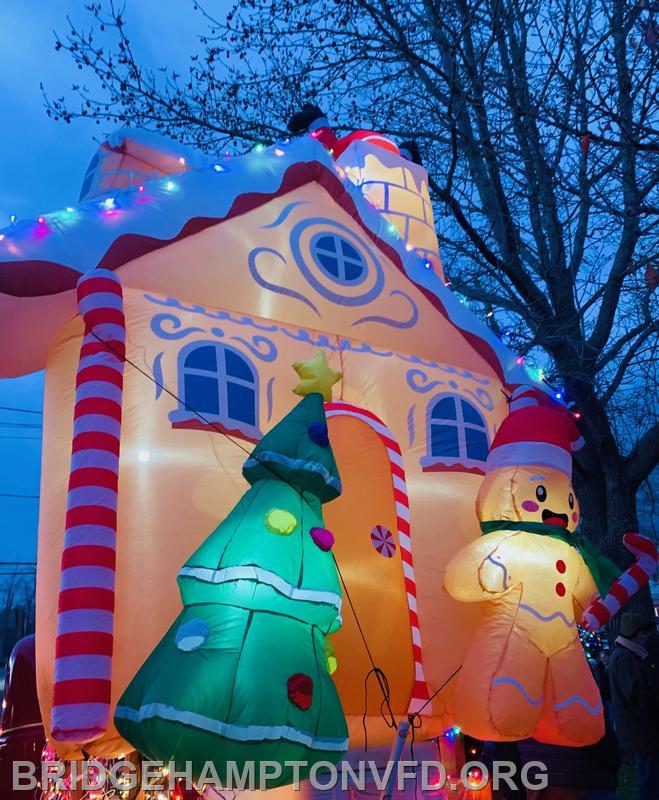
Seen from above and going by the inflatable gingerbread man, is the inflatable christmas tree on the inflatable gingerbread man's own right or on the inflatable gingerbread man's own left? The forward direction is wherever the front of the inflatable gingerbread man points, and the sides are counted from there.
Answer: on the inflatable gingerbread man's own right

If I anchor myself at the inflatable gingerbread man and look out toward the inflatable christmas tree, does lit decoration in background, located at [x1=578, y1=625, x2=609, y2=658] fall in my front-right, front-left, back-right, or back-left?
back-right

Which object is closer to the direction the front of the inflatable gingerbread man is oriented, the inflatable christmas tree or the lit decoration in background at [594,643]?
the inflatable christmas tree

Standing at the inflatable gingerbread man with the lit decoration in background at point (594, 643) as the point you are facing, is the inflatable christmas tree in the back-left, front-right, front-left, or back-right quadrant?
back-left

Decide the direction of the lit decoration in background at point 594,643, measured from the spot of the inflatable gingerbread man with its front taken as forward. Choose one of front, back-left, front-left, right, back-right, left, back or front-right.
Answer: back-left
